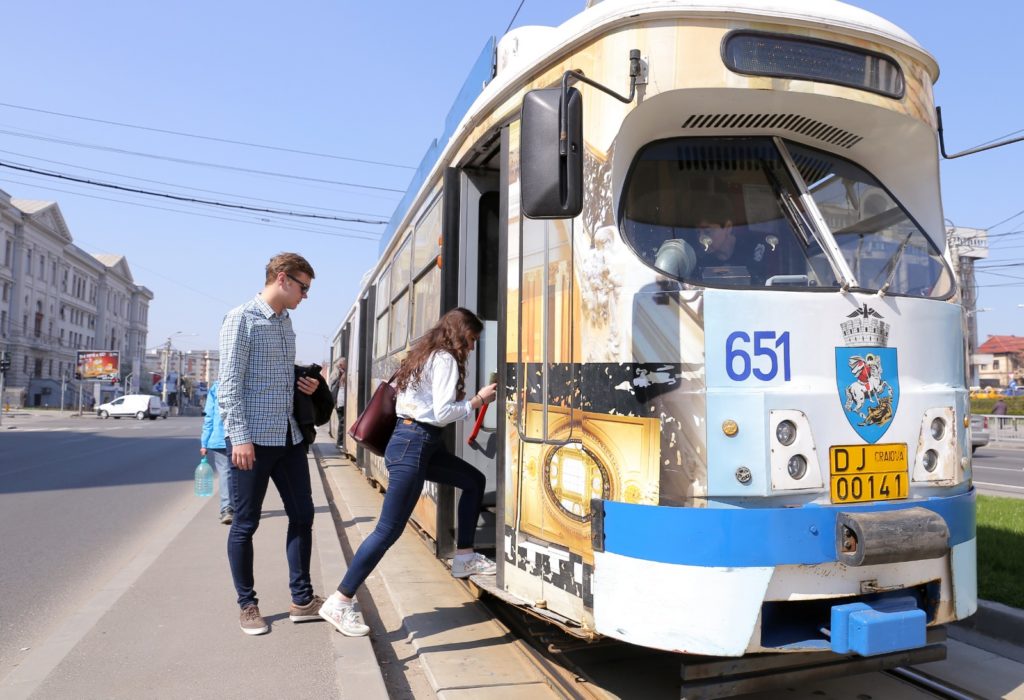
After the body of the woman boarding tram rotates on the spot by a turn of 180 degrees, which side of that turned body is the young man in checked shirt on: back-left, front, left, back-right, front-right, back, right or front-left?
front

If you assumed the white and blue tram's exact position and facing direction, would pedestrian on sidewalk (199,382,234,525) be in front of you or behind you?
behind

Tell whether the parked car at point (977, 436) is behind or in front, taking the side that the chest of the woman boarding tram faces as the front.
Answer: in front

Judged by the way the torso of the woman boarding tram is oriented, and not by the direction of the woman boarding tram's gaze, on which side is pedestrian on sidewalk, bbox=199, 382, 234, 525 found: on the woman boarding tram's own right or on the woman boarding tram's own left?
on the woman boarding tram's own left

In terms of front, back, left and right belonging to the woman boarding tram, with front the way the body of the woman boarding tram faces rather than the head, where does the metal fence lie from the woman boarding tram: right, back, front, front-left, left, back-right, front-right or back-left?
front-left

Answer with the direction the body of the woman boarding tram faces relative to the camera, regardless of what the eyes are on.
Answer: to the viewer's right

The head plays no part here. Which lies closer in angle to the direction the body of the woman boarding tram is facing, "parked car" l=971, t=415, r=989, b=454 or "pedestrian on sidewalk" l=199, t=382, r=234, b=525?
the parked car

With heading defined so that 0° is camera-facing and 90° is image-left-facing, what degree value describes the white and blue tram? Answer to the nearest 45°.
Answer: approximately 315°

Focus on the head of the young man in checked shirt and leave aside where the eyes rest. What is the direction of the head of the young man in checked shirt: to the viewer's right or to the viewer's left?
to the viewer's right

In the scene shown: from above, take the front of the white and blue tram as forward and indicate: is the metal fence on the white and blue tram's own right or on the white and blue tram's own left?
on the white and blue tram's own left
